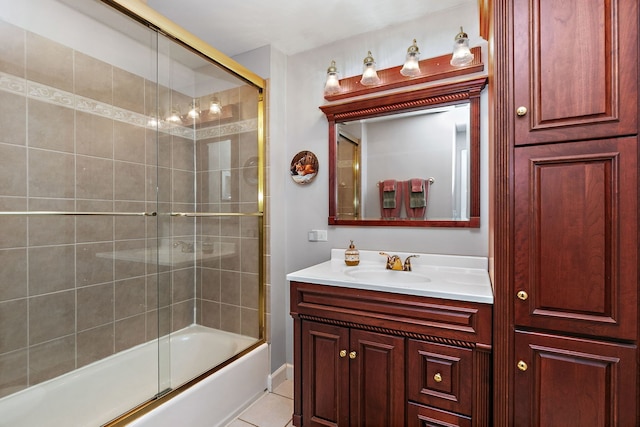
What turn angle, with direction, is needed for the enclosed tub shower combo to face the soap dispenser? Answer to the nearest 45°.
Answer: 0° — it already faces it

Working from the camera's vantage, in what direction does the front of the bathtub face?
facing the viewer and to the right of the viewer

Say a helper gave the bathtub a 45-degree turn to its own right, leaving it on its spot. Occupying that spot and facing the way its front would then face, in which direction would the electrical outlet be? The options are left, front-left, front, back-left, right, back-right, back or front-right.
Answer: left

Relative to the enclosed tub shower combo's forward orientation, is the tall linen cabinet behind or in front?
in front

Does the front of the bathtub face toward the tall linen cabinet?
yes

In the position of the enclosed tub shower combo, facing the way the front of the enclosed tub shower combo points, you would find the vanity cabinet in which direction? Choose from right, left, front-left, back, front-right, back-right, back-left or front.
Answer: front

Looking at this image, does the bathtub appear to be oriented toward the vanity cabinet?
yes

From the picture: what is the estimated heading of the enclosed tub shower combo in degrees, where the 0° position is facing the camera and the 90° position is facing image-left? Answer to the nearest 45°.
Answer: approximately 315°
